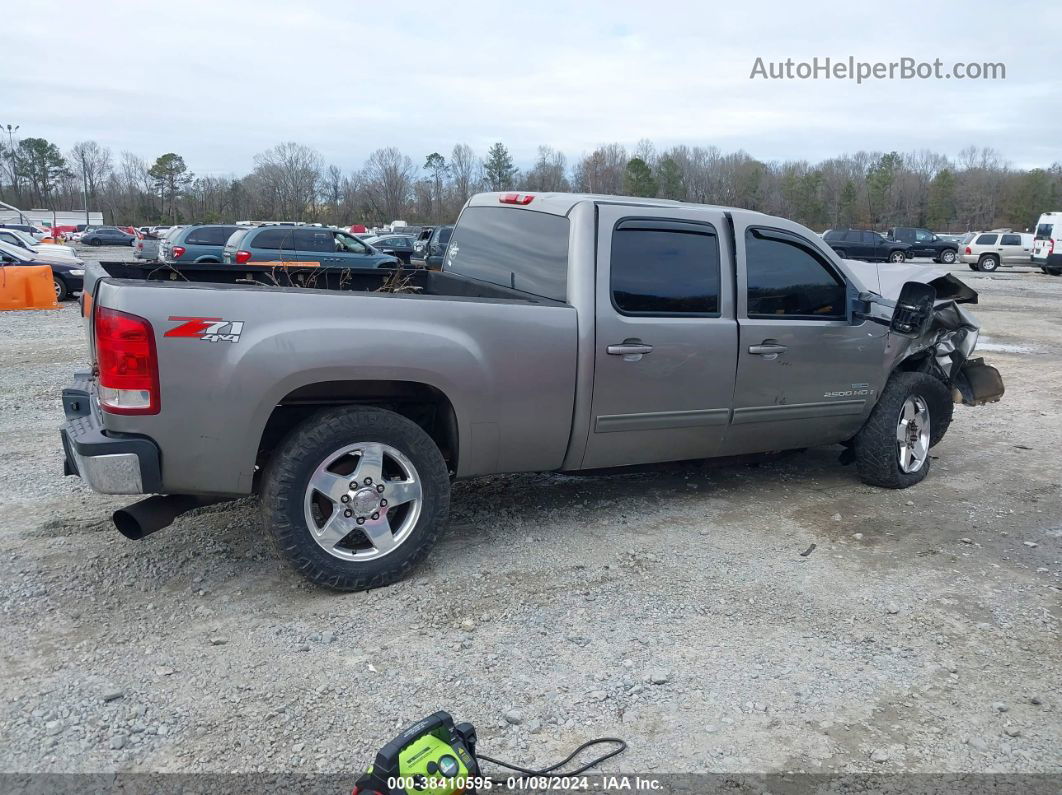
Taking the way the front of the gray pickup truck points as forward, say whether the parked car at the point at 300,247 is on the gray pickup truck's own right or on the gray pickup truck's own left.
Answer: on the gray pickup truck's own left

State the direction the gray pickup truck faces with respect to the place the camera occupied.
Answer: facing away from the viewer and to the right of the viewer

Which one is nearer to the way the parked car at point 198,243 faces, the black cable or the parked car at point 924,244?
the parked car

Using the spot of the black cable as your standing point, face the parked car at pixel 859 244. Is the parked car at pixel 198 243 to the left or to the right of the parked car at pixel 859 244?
left

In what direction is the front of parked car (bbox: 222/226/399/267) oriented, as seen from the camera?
facing to the right of the viewer

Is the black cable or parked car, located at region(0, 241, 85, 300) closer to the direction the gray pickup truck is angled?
the parked car

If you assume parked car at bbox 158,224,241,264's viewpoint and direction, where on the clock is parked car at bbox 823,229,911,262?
parked car at bbox 823,229,911,262 is roughly at 1 o'clock from parked car at bbox 158,224,241,264.

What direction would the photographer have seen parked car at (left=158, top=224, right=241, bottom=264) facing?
facing away from the viewer and to the right of the viewer

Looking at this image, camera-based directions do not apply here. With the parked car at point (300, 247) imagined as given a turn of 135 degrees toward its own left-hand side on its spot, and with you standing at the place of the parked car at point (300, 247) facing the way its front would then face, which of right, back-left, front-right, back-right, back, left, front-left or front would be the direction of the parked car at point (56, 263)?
front-left
